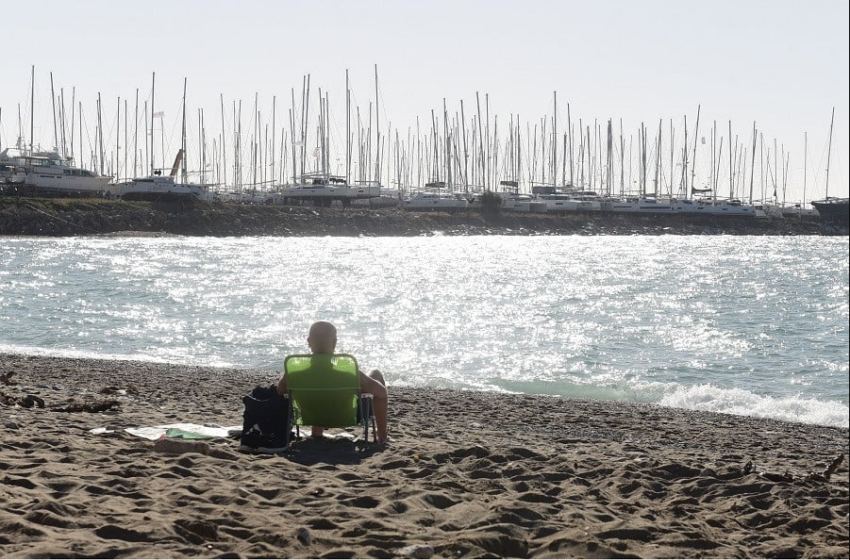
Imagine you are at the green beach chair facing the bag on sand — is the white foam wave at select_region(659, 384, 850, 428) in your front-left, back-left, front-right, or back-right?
back-right

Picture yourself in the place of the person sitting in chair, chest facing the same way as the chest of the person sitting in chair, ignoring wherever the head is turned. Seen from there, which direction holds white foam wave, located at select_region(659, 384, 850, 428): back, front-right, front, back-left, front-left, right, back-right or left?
front-right

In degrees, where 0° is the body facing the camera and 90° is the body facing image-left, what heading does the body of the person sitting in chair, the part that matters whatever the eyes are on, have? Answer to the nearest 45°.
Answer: approximately 180°

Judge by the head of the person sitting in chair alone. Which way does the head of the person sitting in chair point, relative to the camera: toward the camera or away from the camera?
away from the camera

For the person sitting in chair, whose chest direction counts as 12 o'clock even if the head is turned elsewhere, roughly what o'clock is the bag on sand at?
The bag on sand is roughly at 8 o'clock from the person sitting in chair.

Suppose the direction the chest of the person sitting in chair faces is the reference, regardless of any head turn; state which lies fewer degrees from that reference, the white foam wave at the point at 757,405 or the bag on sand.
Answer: the white foam wave
